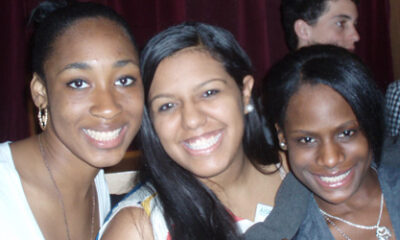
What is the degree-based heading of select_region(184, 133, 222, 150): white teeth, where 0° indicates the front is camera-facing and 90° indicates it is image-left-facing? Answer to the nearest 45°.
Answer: approximately 0°

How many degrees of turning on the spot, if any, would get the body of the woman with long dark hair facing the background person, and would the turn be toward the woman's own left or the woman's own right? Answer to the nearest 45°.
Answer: approximately 135° to the woman's own left

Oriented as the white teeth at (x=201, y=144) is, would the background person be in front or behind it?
behind
